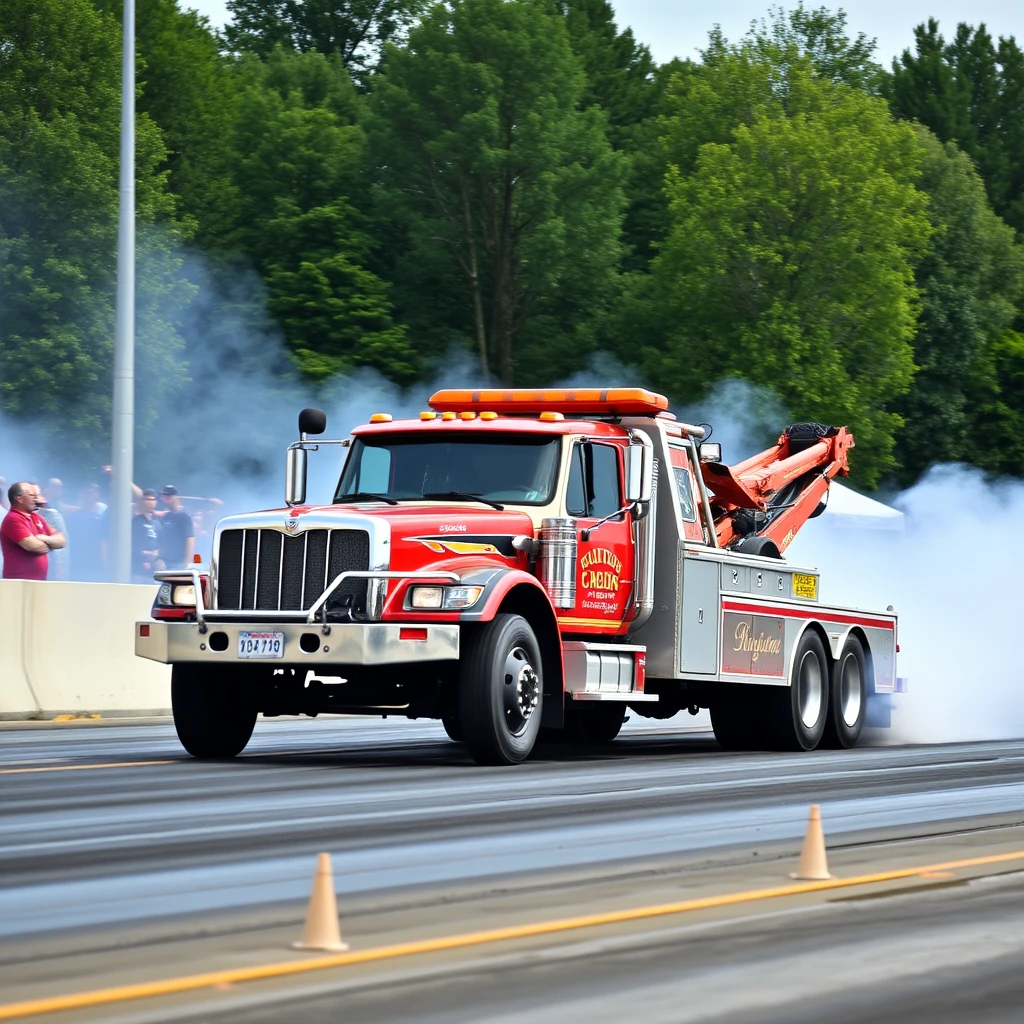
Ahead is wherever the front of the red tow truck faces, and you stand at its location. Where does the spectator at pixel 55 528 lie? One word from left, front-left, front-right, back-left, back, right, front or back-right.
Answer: right

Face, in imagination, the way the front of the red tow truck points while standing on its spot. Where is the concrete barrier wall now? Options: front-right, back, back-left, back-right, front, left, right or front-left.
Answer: right

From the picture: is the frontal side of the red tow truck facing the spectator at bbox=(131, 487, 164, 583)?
no

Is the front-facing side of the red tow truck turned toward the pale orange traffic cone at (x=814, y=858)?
no

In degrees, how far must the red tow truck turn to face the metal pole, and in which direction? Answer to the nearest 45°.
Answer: approximately 90° to its right

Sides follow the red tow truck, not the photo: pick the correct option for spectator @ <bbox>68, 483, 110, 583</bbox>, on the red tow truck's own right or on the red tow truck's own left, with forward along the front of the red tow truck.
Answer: on the red tow truck's own right

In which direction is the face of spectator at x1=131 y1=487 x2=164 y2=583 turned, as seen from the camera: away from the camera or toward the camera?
toward the camera

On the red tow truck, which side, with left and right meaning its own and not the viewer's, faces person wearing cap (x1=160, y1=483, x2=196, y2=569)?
right

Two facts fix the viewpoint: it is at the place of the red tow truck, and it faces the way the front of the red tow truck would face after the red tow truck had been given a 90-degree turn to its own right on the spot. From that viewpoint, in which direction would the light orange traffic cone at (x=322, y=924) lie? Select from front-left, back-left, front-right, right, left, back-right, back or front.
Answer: back-left

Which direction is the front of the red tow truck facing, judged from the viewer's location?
facing the viewer and to the left of the viewer
